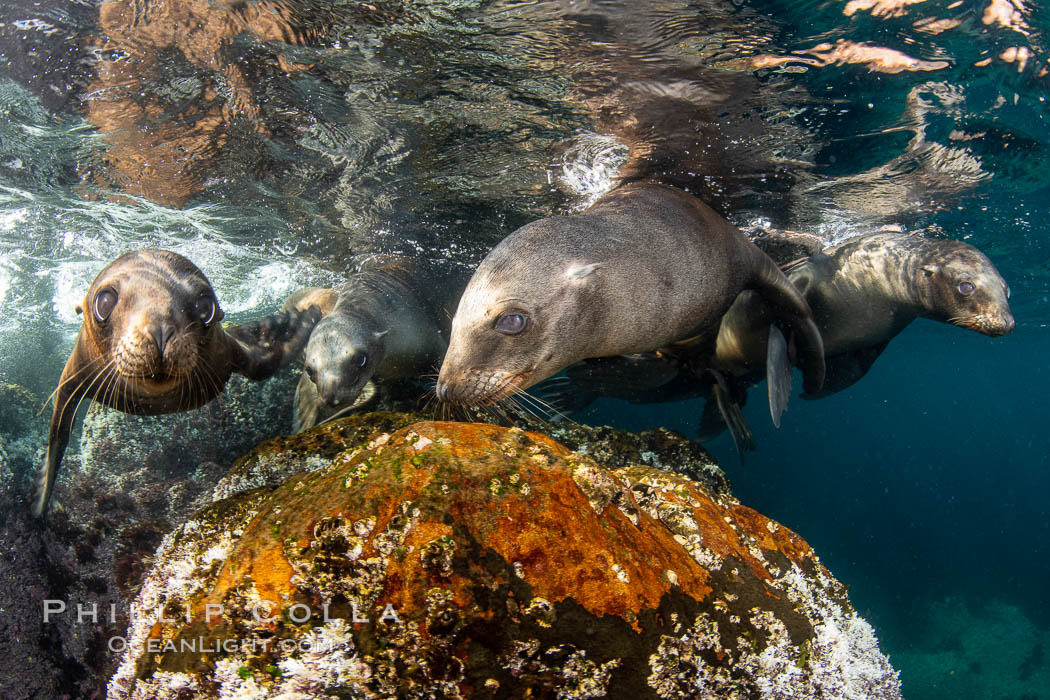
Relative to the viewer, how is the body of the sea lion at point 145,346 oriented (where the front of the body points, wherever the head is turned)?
toward the camera

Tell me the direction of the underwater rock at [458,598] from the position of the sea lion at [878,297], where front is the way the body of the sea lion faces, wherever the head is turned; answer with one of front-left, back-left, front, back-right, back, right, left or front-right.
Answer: right

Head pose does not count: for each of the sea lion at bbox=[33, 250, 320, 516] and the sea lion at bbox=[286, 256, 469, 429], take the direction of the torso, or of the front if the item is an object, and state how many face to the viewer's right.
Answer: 0

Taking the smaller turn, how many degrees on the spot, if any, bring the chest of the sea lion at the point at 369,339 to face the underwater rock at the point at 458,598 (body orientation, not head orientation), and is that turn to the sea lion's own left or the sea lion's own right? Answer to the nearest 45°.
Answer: approximately 45° to the sea lion's own left

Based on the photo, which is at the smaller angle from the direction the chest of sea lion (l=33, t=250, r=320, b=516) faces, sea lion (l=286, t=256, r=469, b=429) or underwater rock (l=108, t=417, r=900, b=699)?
the underwater rock

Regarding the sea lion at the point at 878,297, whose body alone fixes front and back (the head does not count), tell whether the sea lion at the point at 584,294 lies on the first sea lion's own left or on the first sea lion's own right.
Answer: on the first sea lion's own right

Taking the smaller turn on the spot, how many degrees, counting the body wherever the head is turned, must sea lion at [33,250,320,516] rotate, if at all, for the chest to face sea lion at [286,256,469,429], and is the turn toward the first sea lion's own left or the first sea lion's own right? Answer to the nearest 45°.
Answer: approximately 135° to the first sea lion's own left

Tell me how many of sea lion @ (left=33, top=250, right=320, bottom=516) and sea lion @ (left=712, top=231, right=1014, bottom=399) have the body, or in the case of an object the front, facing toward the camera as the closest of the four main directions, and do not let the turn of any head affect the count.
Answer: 1

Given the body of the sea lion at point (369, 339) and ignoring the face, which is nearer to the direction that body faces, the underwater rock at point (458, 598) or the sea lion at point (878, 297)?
the underwater rock

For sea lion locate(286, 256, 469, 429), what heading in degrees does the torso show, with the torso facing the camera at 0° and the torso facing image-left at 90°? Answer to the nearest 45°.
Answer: approximately 45°

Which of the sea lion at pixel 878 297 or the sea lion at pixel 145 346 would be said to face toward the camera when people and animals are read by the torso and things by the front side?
the sea lion at pixel 145 346

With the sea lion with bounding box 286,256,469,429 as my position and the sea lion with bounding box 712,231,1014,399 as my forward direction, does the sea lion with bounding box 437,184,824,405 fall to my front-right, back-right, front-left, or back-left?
front-right

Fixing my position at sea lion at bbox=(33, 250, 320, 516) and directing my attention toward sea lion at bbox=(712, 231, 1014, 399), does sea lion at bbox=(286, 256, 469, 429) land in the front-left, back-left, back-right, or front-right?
front-left

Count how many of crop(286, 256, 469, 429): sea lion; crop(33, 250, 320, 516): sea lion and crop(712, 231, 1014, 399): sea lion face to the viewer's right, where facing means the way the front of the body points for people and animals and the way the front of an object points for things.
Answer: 1

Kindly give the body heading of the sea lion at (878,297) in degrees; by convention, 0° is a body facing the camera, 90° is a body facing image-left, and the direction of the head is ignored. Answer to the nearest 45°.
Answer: approximately 270°
